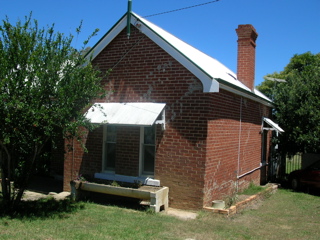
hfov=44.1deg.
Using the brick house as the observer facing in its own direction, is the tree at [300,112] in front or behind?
behind

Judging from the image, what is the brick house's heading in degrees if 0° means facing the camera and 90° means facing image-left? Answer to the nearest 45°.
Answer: approximately 45°

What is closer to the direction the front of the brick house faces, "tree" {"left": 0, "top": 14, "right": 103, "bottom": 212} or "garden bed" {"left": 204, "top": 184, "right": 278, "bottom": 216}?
the tree

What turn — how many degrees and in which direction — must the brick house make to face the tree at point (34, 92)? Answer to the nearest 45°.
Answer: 0° — it already faces it
